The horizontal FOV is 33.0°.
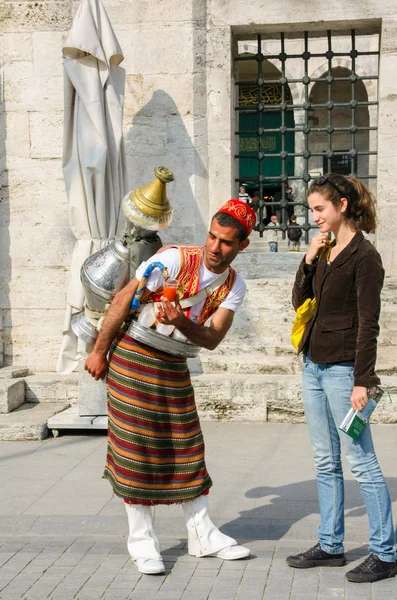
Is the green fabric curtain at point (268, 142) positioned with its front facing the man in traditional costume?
yes

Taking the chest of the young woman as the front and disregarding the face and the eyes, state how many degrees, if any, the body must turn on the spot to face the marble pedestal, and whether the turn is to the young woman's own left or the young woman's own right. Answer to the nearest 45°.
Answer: approximately 90° to the young woman's own right

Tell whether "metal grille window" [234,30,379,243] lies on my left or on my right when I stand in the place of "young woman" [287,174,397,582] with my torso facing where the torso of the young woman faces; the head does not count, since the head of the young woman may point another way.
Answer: on my right

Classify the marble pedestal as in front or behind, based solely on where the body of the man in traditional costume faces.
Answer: behind

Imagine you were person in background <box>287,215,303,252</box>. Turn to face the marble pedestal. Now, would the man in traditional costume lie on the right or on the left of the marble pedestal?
left

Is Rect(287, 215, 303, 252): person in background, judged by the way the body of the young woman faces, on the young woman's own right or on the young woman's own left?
on the young woman's own right

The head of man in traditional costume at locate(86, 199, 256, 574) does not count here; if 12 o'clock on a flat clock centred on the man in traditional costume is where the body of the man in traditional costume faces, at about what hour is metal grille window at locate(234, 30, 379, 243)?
The metal grille window is roughly at 8 o'clock from the man in traditional costume.
